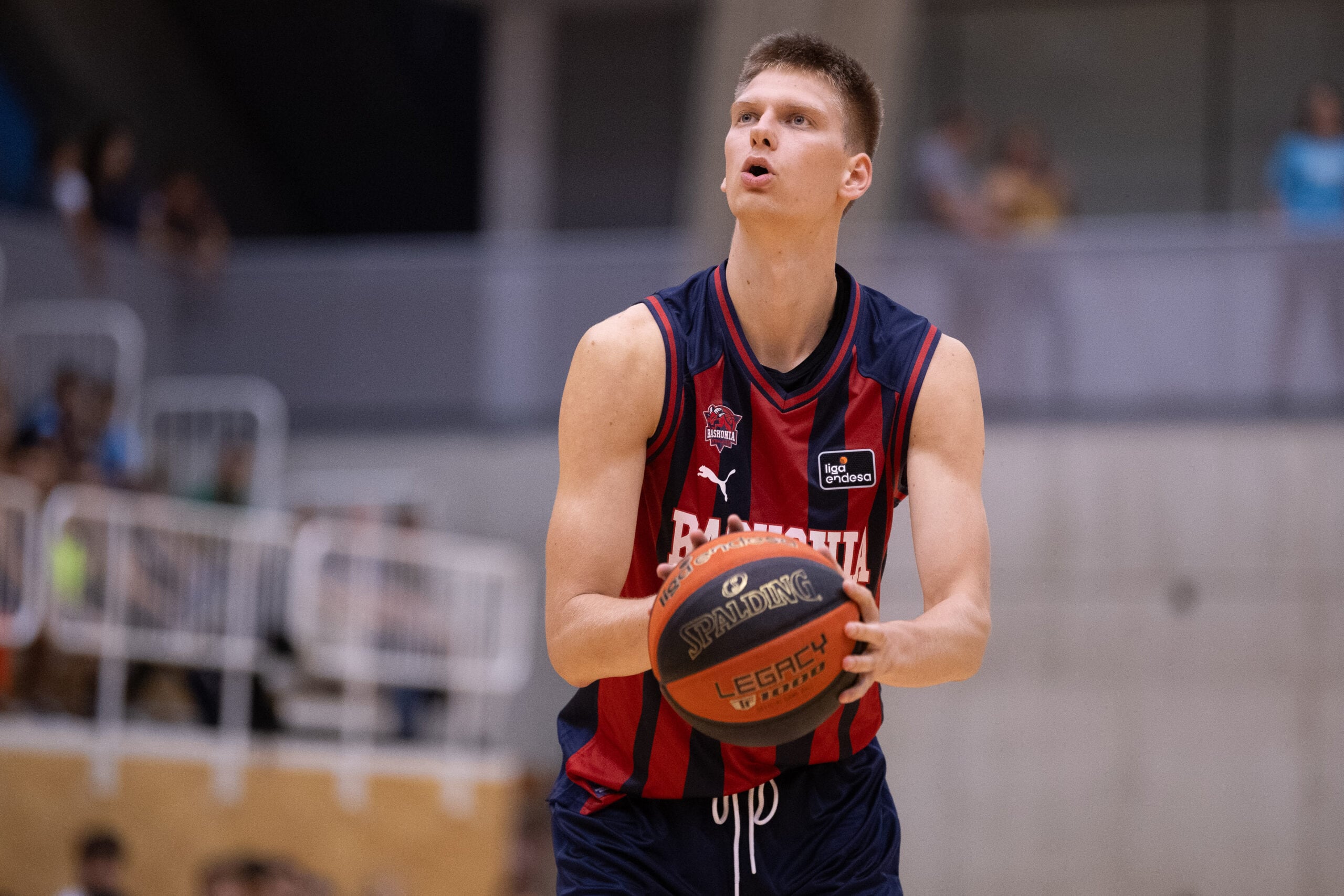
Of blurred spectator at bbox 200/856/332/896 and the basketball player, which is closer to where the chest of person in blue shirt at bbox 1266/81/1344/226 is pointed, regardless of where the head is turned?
the basketball player

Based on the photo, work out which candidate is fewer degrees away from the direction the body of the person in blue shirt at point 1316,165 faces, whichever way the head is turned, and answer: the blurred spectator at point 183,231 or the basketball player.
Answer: the basketball player

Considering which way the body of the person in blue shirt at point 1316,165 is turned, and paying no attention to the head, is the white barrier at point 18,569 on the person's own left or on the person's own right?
on the person's own right

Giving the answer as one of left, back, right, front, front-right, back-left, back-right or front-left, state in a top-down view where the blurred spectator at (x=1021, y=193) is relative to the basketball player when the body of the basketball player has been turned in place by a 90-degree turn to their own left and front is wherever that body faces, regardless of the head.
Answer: left

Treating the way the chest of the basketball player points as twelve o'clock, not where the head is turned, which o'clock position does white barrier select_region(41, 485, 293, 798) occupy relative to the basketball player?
The white barrier is roughly at 5 o'clock from the basketball player.

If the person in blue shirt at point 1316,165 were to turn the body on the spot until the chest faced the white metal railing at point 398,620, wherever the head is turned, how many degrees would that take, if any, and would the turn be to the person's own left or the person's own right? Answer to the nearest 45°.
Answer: approximately 45° to the person's own right

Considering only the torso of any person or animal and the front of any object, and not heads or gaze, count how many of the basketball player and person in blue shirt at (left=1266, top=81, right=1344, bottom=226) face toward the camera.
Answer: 2

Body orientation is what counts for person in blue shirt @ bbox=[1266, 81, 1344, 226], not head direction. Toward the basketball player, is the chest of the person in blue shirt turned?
yes

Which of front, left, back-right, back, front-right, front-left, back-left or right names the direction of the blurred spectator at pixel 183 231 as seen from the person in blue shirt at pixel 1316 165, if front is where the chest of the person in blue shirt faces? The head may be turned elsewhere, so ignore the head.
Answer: right

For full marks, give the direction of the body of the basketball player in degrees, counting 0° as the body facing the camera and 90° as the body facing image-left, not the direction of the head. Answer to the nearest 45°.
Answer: approximately 0°

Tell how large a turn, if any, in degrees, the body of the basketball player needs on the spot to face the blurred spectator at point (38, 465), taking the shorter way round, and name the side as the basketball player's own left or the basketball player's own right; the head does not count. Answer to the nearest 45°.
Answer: approximately 135° to the basketball player's own right
